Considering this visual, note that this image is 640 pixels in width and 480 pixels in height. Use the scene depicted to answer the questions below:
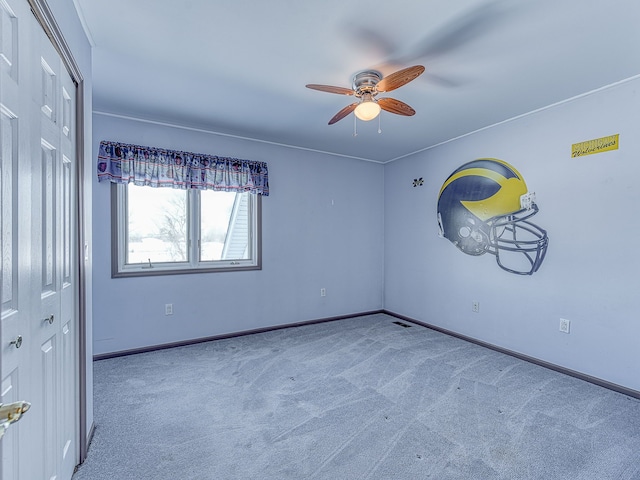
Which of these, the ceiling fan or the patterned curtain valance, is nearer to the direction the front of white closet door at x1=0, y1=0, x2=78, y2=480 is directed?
the ceiling fan

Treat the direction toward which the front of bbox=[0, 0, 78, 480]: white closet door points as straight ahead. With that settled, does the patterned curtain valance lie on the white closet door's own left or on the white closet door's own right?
on the white closet door's own left

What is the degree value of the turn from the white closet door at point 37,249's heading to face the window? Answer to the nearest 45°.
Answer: approximately 45° to its left

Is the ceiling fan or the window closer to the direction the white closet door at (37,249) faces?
the ceiling fan

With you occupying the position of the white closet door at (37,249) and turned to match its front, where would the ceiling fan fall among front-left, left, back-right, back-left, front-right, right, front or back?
front

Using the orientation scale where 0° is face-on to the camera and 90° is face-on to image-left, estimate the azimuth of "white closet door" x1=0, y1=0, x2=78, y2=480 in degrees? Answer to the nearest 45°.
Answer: approximately 270°

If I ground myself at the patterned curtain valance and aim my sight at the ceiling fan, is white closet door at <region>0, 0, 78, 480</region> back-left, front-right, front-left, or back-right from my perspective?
front-right
